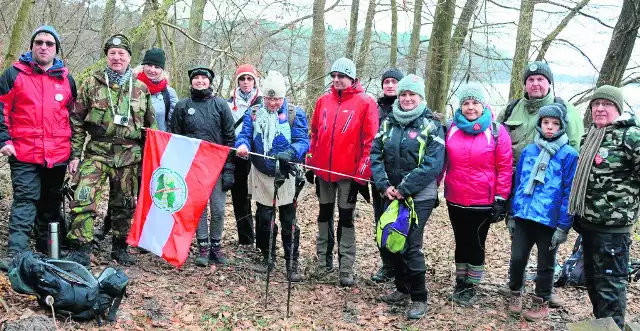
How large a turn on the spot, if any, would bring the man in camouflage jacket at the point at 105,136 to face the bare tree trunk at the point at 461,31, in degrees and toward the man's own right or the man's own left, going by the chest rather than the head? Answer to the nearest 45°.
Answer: approximately 135° to the man's own left

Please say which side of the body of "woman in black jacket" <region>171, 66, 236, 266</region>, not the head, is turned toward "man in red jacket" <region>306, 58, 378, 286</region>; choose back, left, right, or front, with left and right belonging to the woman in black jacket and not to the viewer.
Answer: left

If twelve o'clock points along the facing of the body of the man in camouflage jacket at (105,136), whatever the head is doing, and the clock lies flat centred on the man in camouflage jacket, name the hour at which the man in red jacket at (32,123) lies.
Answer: The man in red jacket is roughly at 3 o'clock from the man in camouflage jacket.

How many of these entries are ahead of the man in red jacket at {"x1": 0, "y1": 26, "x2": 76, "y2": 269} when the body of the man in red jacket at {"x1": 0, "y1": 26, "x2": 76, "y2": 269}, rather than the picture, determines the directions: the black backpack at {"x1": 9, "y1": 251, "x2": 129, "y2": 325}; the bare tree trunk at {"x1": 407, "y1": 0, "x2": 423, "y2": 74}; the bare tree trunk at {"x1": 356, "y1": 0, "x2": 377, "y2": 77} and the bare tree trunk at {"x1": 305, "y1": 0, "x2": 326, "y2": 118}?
1

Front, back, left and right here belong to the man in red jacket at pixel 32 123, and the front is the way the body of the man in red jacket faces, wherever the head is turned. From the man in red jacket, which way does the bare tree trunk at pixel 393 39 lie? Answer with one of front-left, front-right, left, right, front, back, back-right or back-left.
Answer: back-left

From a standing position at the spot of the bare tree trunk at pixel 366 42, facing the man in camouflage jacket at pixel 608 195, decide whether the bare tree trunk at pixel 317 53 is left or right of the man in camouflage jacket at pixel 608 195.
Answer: right

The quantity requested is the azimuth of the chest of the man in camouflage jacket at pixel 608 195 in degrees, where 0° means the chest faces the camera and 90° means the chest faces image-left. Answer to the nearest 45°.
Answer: approximately 45°

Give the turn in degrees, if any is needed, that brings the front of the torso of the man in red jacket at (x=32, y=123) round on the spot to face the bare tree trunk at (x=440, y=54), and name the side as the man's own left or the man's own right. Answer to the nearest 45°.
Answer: approximately 90° to the man's own left

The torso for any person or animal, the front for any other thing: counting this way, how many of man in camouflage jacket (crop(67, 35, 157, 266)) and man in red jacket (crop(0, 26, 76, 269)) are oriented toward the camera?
2
